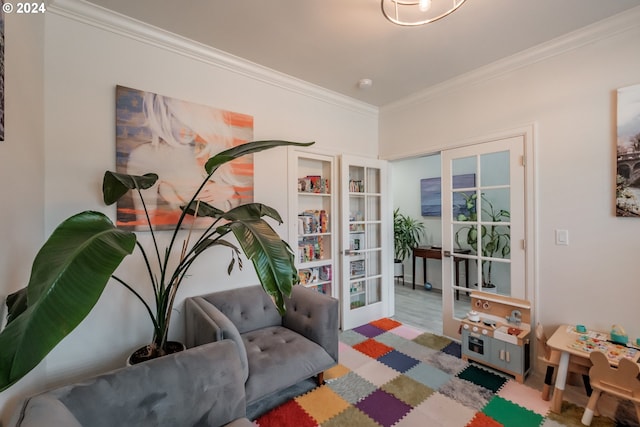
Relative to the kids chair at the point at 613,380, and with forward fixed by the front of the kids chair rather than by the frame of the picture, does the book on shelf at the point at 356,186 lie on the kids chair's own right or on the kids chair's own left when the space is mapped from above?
on the kids chair's own left

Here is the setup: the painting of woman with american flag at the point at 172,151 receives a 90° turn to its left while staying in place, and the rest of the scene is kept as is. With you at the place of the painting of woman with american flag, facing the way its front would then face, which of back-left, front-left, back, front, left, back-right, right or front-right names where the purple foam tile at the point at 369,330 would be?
front-right

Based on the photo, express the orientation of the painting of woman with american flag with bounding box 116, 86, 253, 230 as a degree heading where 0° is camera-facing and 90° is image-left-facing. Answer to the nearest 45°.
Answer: approximately 315°

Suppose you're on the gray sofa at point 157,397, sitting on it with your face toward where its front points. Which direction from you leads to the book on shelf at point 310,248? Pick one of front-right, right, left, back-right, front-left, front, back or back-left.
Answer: left

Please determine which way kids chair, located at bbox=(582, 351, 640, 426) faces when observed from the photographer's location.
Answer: facing away from the viewer

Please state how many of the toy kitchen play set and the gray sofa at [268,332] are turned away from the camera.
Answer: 0

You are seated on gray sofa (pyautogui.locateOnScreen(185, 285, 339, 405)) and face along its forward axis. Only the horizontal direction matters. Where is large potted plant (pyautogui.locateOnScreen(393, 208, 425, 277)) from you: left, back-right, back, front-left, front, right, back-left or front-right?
left

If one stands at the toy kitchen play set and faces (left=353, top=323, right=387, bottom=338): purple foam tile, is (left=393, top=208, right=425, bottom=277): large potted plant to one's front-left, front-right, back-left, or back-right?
front-right

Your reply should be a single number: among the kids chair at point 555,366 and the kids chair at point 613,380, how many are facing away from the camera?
1

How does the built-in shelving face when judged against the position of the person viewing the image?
facing the viewer and to the right of the viewer

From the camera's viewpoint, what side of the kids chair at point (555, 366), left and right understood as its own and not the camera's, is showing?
right
